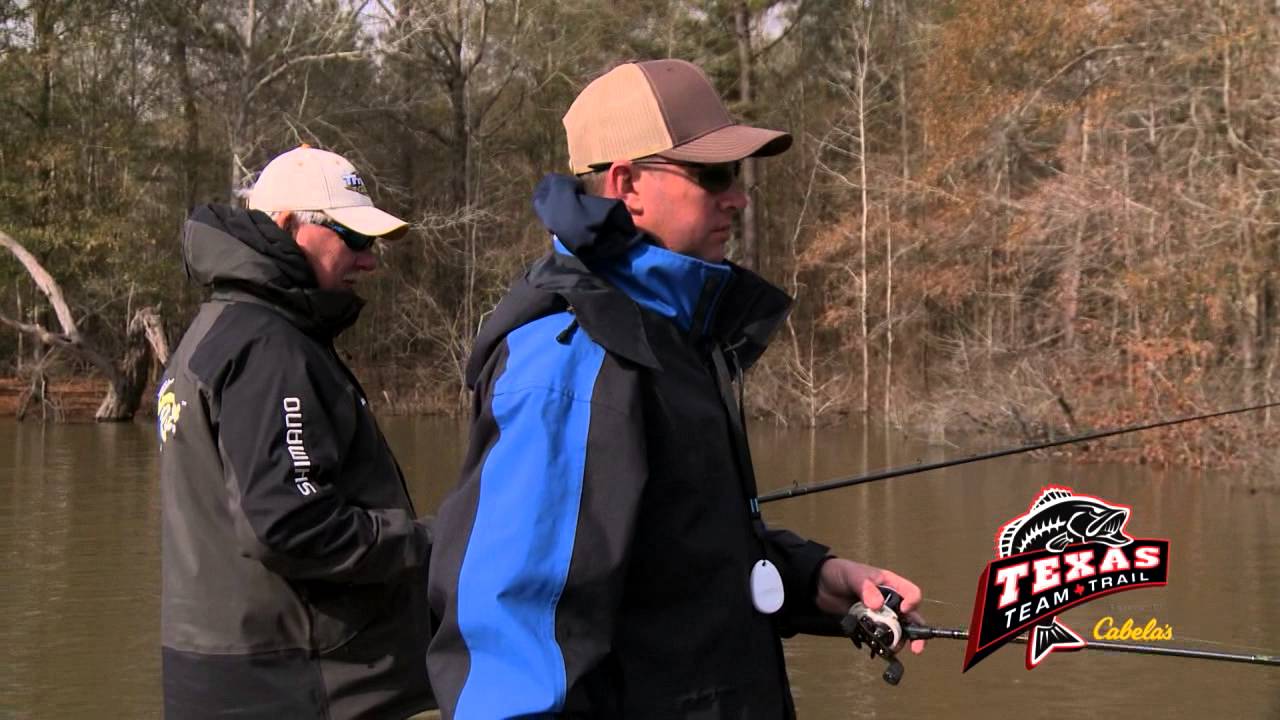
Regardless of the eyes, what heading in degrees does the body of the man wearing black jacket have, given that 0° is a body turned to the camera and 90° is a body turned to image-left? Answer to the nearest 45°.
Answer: approximately 270°

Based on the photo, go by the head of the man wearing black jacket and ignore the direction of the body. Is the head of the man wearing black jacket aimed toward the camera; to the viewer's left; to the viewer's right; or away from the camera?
to the viewer's right

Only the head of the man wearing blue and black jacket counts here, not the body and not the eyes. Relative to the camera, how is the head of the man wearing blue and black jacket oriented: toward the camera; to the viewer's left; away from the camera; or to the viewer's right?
to the viewer's right

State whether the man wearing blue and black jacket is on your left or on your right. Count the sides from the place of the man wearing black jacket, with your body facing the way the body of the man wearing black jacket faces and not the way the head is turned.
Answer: on your right

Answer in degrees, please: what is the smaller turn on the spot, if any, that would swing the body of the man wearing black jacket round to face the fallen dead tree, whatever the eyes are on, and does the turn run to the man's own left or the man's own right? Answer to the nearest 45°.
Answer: approximately 90° to the man's own left
